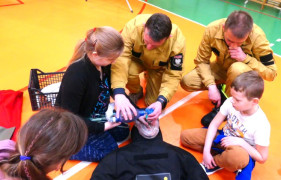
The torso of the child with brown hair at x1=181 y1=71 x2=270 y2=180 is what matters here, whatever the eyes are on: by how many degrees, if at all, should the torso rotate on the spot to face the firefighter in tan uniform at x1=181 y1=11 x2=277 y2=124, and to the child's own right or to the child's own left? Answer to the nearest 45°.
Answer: approximately 135° to the child's own right

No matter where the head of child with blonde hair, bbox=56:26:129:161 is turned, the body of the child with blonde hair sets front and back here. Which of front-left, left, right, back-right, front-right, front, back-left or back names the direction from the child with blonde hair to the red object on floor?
back

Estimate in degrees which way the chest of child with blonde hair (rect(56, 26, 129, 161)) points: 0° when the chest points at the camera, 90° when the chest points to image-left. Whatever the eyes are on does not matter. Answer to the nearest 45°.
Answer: approximately 315°

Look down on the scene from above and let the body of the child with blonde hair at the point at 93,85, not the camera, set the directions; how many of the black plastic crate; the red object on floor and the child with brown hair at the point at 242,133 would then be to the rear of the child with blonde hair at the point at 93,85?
2

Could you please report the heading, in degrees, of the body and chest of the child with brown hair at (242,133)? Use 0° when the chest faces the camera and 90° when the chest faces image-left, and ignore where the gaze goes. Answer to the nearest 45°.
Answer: approximately 45°
